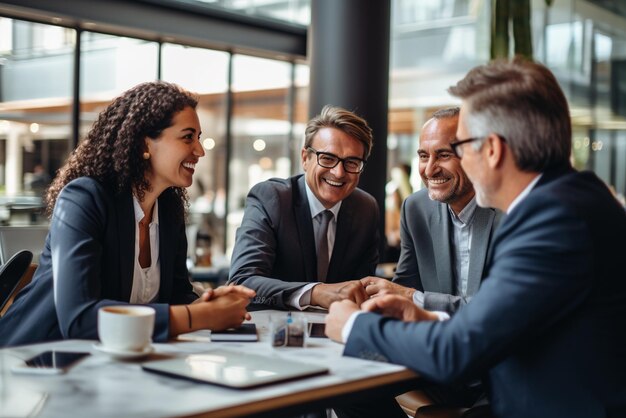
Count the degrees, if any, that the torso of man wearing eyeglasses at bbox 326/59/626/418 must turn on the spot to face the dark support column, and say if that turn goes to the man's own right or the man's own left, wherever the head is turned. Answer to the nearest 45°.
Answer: approximately 45° to the man's own right

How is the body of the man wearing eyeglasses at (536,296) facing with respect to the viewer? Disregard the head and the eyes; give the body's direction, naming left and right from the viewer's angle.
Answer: facing away from the viewer and to the left of the viewer

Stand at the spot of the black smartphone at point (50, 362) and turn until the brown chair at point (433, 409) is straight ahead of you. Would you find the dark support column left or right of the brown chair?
left

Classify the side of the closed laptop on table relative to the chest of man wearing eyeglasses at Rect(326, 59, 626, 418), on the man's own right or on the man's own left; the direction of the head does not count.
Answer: on the man's own left

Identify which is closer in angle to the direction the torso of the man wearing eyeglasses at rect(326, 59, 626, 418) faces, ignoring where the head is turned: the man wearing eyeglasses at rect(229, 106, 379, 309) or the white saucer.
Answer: the man wearing eyeglasses

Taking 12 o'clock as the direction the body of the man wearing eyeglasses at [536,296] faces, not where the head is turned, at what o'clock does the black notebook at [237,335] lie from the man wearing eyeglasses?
The black notebook is roughly at 11 o'clock from the man wearing eyeglasses.

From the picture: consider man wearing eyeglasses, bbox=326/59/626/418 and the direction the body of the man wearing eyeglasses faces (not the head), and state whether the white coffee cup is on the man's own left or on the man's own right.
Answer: on the man's own left

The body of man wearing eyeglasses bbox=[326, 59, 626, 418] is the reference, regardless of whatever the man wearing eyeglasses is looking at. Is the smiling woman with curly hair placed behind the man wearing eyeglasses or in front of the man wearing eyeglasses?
in front

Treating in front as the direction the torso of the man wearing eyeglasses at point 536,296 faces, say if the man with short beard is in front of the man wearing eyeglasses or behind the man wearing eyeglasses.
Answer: in front

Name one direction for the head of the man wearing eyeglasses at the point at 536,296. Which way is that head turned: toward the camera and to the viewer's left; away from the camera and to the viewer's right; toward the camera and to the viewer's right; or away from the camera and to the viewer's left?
away from the camera and to the viewer's left

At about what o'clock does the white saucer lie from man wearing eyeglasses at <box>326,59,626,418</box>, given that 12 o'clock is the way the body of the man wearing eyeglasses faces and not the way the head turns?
The white saucer is roughly at 10 o'clock from the man wearing eyeglasses.
